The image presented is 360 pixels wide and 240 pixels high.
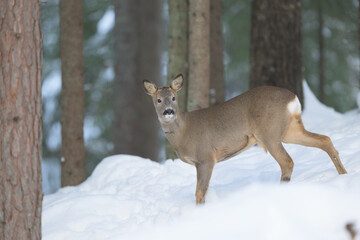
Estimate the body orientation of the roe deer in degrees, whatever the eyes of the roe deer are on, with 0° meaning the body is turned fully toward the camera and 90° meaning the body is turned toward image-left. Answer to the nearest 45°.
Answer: approximately 90°

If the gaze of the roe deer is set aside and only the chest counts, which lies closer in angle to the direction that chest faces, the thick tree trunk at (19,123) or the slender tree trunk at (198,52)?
the thick tree trunk

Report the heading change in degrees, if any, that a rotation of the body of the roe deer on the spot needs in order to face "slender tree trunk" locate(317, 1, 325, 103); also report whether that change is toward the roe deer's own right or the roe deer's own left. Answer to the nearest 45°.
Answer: approximately 90° to the roe deer's own right

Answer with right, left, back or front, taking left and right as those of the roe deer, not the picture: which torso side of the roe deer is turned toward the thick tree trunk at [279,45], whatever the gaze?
right

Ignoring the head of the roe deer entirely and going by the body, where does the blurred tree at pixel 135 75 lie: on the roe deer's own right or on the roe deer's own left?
on the roe deer's own right

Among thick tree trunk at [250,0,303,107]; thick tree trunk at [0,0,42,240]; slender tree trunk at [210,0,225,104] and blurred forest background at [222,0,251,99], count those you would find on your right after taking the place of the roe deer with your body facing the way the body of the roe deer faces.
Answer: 3

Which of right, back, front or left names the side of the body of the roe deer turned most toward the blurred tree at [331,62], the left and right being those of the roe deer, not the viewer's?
right

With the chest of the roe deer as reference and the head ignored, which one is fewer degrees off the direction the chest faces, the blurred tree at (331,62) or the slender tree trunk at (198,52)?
the slender tree trunk

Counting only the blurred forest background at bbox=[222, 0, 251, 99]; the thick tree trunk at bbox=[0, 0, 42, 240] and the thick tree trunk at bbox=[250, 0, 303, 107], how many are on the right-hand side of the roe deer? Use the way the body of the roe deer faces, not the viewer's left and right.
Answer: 2

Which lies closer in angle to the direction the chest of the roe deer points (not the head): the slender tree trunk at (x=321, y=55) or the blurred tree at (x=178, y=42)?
the blurred tree

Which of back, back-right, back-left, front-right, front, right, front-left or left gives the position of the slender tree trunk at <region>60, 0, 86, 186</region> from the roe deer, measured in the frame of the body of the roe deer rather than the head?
front-right
